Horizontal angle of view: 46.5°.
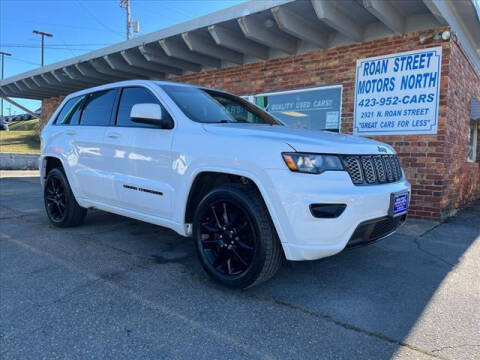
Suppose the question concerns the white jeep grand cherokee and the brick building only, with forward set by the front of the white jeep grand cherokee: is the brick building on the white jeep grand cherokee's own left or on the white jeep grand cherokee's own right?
on the white jeep grand cherokee's own left

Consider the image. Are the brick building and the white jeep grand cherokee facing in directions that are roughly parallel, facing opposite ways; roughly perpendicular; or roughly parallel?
roughly perpendicular

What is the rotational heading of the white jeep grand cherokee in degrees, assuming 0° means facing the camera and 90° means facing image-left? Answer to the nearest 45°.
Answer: approximately 315°

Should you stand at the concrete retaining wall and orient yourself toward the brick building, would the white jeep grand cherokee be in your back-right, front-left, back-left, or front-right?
front-right

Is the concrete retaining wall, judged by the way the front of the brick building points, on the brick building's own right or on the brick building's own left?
on the brick building's own right

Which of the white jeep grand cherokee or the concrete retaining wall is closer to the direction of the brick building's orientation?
the white jeep grand cherokee

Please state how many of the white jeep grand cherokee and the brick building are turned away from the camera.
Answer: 0

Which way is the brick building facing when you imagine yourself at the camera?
facing the viewer and to the left of the viewer

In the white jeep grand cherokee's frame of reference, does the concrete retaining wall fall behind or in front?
behind
